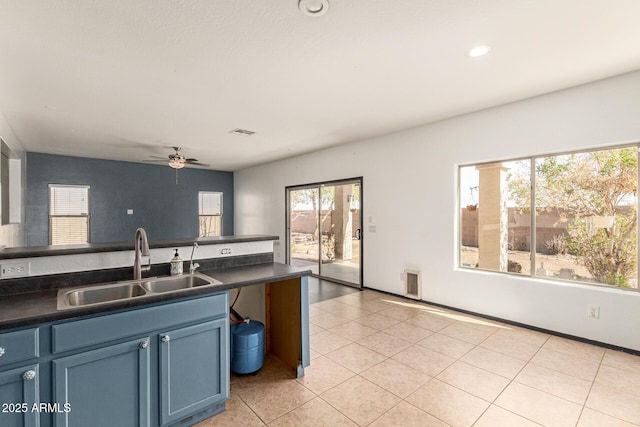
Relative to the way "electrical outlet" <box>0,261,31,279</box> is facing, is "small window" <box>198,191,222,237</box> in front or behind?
behind

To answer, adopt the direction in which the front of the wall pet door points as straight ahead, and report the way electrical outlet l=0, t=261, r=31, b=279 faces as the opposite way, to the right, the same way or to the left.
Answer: to the left

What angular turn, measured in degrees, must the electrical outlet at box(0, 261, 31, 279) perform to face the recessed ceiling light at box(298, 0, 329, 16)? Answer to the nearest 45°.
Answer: approximately 45° to its left

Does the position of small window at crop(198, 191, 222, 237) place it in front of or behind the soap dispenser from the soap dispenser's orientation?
behind

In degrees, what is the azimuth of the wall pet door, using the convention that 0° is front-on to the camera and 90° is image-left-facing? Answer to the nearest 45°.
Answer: approximately 45°

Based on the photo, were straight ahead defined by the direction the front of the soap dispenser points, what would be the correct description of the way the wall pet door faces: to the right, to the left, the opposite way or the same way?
to the right

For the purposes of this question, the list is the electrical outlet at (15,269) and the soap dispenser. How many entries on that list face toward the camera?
2

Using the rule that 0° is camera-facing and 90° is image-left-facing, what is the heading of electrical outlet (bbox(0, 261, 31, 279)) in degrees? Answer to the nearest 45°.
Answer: approximately 0°
